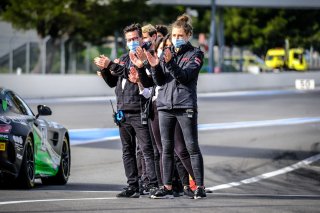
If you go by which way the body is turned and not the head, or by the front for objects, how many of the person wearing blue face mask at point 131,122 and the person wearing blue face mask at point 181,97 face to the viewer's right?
0

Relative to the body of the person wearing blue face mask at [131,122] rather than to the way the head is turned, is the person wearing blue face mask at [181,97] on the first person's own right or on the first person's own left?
on the first person's own left

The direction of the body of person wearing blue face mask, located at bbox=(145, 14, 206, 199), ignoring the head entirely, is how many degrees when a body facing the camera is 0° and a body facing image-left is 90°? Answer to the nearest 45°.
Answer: approximately 45°

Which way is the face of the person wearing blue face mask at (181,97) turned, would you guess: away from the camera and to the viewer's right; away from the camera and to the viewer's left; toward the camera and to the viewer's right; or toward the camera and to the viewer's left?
toward the camera and to the viewer's left

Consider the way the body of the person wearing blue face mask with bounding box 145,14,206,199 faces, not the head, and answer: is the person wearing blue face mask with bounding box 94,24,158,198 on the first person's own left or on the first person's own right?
on the first person's own right

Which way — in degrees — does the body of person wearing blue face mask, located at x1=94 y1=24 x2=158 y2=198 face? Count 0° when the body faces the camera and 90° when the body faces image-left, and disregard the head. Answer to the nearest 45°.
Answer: approximately 45°
